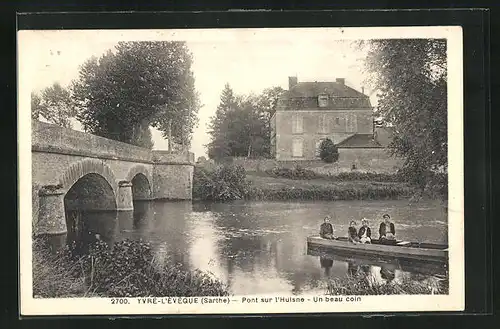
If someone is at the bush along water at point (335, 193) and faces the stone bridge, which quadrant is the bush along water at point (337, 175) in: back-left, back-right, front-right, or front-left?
back-right

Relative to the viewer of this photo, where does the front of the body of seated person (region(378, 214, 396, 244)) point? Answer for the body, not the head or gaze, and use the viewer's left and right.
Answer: facing the viewer

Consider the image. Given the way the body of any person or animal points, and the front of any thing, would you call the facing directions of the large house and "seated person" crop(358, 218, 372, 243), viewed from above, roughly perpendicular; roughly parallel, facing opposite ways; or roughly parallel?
roughly parallel

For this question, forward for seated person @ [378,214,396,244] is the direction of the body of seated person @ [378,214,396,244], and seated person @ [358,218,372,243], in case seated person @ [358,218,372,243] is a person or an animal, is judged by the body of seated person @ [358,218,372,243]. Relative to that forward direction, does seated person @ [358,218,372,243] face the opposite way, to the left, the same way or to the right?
the same way

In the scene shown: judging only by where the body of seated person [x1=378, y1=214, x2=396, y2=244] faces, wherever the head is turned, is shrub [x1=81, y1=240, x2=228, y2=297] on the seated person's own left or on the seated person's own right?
on the seated person's own right
